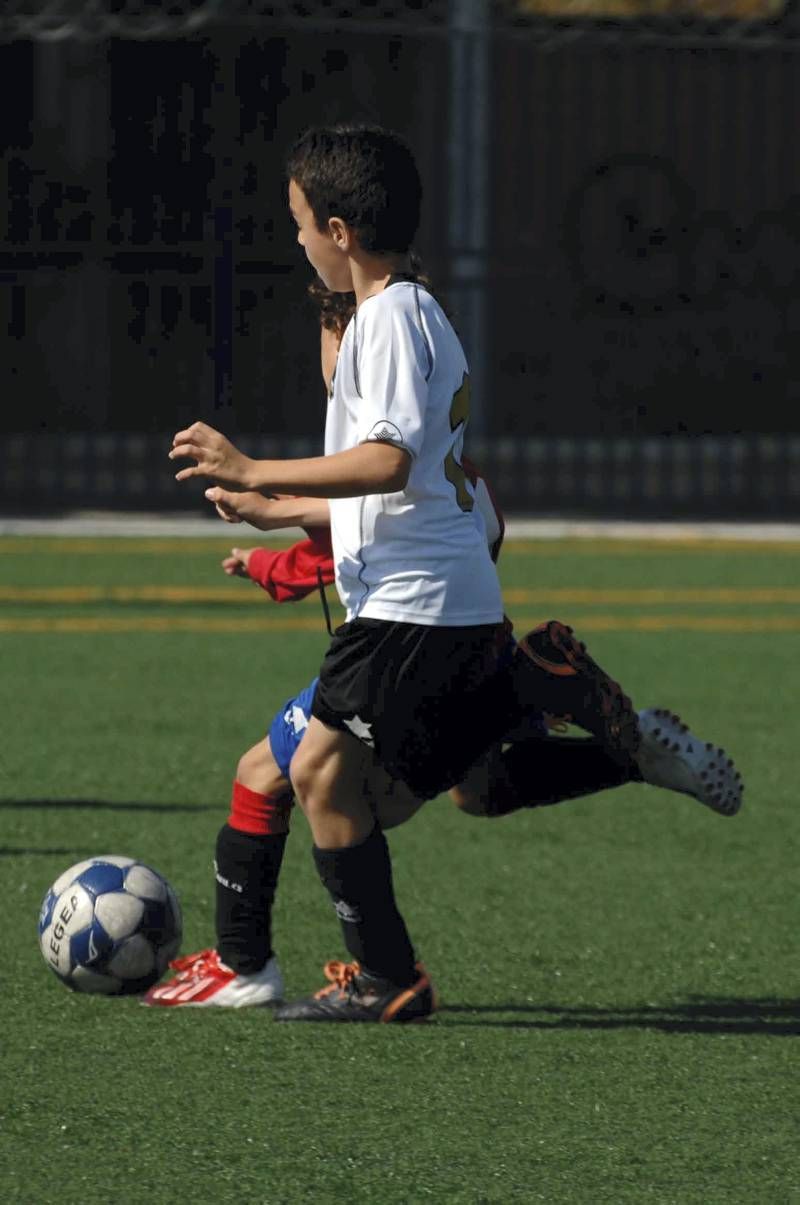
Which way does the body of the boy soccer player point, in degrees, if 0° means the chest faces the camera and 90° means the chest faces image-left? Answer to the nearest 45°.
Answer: approximately 90°
